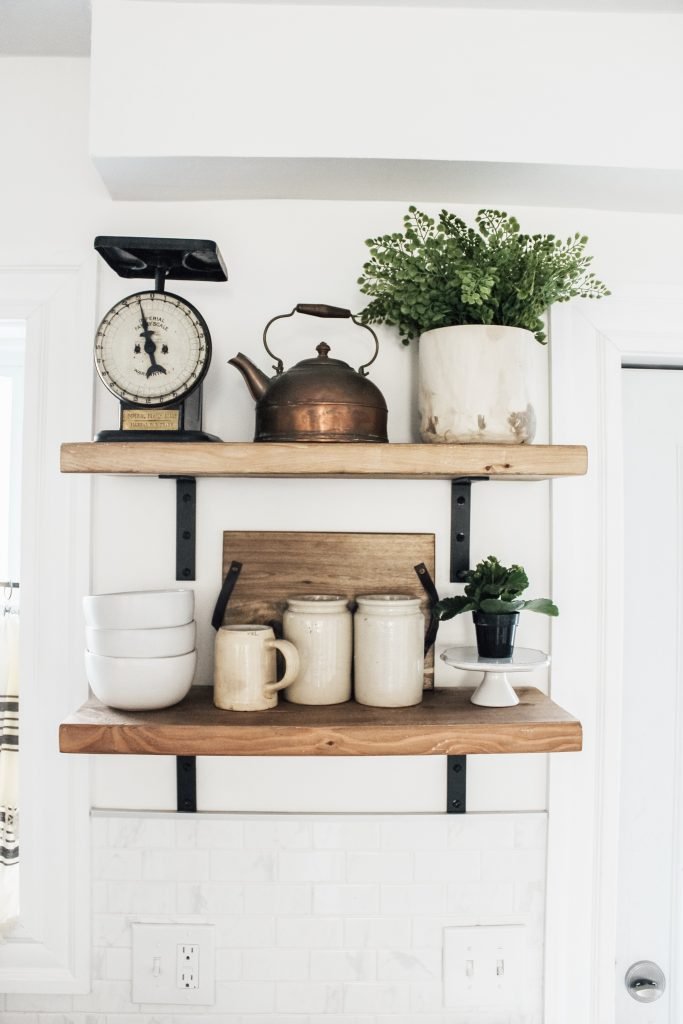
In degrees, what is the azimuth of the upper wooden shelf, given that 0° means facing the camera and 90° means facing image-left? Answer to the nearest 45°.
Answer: approximately 0°

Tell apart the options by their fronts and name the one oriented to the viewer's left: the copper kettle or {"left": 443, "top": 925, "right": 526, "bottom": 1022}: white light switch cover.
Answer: the copper kettle

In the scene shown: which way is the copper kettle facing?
to the viewer's left

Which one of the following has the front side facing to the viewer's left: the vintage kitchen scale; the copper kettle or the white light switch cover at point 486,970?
the copper kettle
